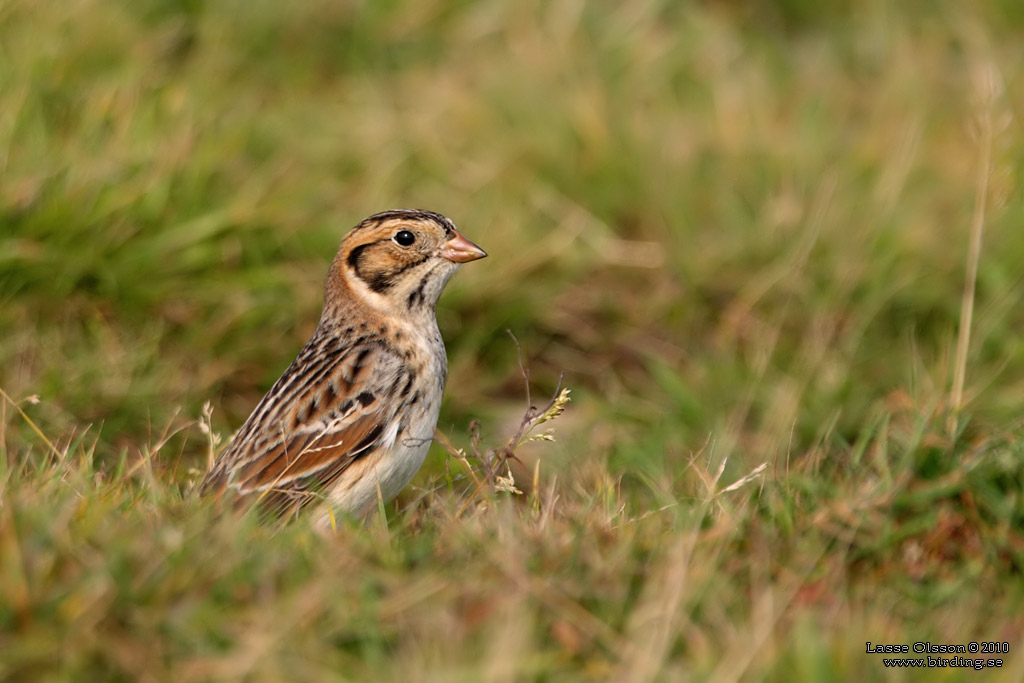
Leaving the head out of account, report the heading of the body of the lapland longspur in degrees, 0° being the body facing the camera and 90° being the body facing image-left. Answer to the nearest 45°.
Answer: approximately 270°
